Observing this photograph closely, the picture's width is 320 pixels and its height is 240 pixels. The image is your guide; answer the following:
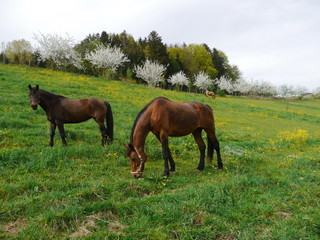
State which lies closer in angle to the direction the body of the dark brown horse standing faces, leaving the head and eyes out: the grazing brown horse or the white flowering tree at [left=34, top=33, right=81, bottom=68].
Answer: the white flowering tree

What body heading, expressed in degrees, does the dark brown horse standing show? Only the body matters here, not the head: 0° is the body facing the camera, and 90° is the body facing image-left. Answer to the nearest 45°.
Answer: approximately 90°

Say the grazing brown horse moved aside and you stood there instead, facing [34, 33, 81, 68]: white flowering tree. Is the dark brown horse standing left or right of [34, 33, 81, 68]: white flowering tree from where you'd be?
left

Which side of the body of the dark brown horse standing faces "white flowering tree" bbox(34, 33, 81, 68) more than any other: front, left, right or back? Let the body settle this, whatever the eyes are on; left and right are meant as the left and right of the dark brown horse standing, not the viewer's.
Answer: right

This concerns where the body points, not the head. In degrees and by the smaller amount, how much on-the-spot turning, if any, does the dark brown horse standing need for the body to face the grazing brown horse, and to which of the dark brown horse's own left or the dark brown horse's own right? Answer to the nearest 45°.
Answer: approximately 135° to the dark brown horse's own left
